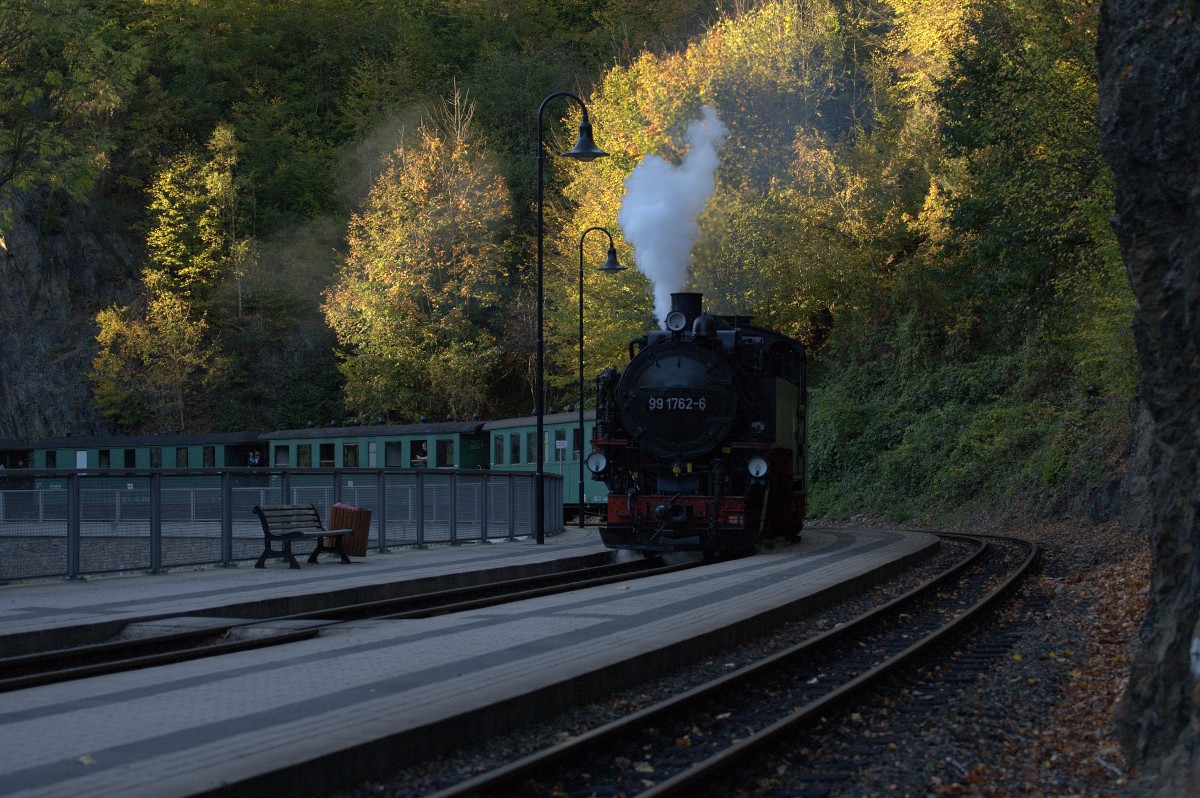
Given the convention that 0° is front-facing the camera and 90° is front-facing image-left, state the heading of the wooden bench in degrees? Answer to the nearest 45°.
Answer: approximately 315°

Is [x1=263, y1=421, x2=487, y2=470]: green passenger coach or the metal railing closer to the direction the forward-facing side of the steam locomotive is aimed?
the metal railing

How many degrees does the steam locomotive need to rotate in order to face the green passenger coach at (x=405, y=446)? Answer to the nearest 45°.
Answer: approximately 135° to its right

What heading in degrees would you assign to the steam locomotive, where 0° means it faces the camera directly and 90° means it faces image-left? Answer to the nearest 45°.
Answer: approximately 0°

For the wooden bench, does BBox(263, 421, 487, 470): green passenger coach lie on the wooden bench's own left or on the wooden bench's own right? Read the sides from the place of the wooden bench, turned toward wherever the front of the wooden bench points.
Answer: on the wooden bench's own left

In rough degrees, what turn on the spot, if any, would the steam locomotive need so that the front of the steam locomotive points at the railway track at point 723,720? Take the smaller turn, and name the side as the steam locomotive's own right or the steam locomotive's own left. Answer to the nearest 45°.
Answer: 0° — it already faces it
